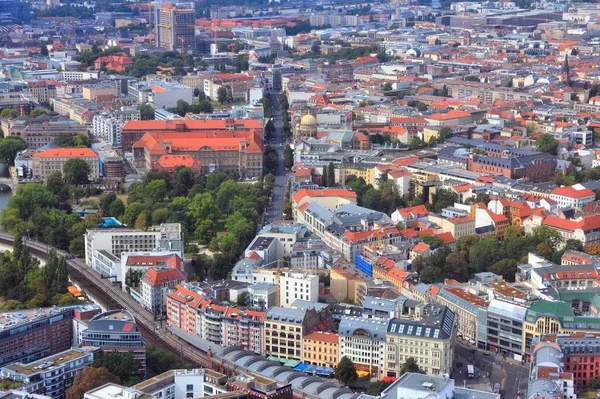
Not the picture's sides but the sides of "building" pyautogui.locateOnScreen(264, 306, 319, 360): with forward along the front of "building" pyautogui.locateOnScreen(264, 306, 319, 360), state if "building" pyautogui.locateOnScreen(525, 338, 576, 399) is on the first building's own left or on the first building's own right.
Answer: on the first building's own left

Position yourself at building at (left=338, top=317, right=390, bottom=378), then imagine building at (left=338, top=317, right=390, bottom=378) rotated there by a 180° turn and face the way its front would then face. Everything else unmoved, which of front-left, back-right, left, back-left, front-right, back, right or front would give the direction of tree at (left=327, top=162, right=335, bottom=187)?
front

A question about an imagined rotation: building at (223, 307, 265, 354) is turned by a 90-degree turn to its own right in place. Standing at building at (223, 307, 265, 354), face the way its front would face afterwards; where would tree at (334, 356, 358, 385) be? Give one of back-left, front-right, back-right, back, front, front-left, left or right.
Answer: back-left

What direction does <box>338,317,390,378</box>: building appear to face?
toward the camera

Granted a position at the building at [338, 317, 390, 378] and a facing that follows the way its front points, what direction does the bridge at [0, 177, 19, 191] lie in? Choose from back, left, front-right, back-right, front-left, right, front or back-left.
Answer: back-right

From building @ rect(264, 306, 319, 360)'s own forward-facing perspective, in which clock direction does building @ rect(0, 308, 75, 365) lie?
building @ rect(0, 308, 75, 365) is roughly at 3 o'clock from building @ rect(264, 306, 319, 360).

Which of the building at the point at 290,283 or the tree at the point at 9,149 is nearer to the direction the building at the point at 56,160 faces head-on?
the building

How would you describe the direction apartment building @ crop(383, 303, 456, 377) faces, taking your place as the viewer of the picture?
facing the viewer

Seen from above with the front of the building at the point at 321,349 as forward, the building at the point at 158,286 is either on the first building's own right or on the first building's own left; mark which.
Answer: on the first building's own right

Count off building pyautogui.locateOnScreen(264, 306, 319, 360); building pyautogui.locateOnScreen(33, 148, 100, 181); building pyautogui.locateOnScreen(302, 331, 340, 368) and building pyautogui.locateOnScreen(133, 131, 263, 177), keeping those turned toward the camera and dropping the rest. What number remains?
4

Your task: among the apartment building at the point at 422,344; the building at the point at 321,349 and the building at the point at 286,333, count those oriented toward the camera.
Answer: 3

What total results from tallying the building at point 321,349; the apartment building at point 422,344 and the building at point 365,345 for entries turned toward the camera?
3

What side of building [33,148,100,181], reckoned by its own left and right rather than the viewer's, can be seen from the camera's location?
front

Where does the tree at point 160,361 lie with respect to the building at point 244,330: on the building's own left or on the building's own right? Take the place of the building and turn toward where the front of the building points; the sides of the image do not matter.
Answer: on the building's own right

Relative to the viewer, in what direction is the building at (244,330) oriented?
toward the camera
